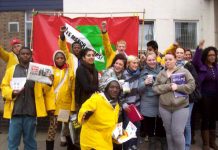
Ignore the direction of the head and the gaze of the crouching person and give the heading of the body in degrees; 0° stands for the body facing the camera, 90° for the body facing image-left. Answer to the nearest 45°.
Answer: approximately 315°

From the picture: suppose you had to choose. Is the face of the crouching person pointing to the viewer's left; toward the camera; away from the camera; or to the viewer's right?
toward the camera
